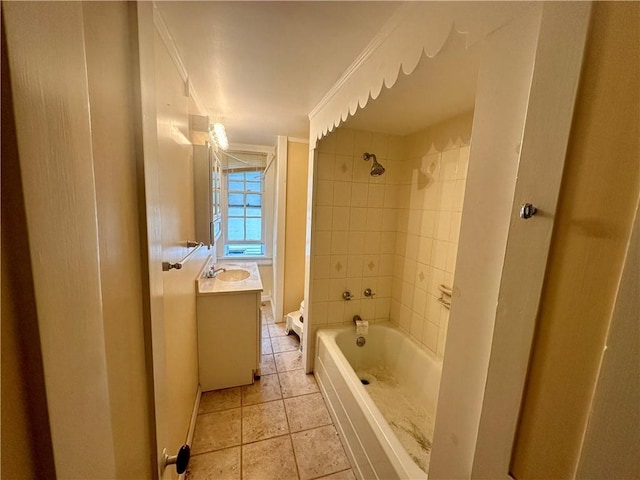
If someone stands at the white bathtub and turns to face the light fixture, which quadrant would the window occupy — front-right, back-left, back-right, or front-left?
front-right

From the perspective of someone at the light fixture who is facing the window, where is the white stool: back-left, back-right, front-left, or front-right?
front-right

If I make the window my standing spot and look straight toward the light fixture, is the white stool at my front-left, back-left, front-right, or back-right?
front-left

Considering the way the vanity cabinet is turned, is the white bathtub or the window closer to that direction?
the white bathtub

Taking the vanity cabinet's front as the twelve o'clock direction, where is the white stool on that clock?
The white stool is roughly at 11 o'clock from the vanity cabinet.

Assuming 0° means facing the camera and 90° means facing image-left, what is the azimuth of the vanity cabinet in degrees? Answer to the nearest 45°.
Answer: approximately 270°

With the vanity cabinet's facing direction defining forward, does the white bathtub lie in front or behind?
in front

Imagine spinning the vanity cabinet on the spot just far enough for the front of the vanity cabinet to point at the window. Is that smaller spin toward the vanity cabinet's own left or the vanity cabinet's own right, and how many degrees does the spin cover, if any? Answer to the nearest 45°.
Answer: approximately 90° to the vanity cabinet's own left
